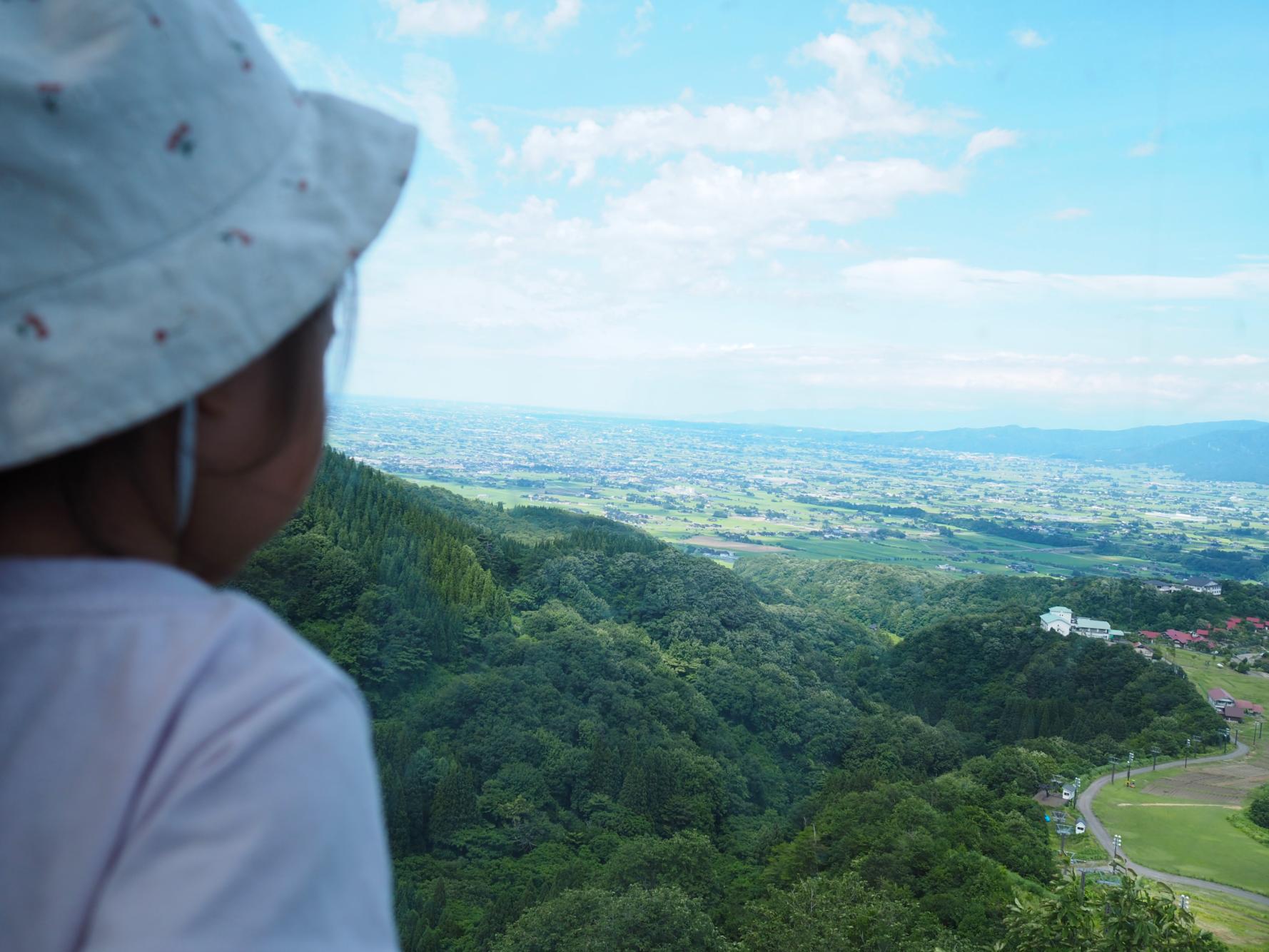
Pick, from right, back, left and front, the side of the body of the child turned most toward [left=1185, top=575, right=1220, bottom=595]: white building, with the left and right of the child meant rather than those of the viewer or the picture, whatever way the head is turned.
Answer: front

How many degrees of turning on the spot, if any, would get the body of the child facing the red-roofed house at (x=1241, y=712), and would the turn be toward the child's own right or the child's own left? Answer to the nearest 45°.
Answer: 0° — they already face it

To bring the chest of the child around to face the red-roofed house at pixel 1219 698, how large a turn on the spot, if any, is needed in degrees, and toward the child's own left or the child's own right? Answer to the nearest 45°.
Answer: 0° — they already face it

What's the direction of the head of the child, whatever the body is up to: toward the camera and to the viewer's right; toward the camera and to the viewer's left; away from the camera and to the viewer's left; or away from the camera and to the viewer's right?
away from the camera and to the viewer's right

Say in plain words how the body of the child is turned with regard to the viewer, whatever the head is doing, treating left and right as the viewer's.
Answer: facing away from the viewer and to the right of the viewer

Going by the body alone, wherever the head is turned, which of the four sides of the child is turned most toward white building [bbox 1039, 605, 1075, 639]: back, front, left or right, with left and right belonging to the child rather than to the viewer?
front

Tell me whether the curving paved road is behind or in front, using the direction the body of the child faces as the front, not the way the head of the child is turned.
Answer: in front
